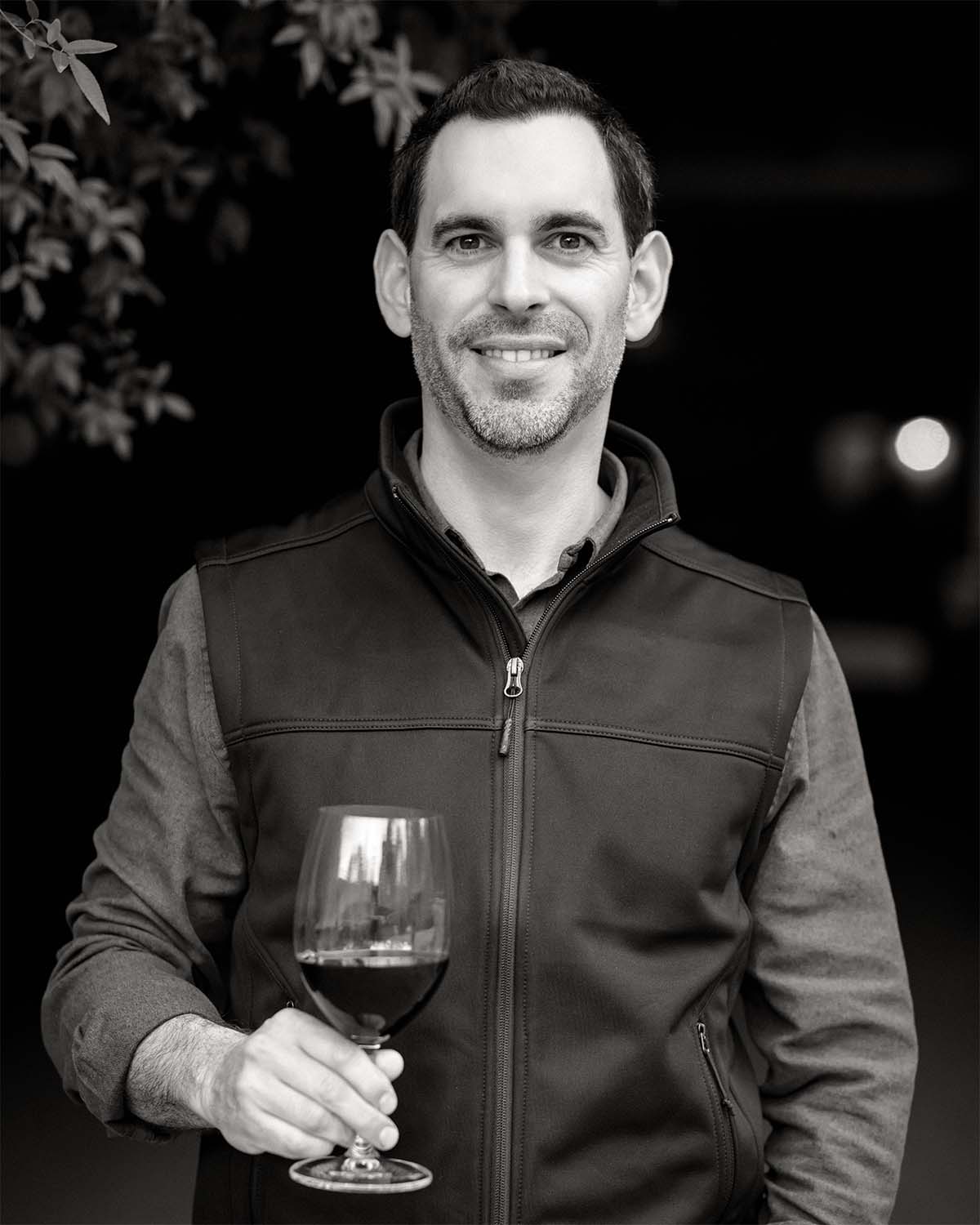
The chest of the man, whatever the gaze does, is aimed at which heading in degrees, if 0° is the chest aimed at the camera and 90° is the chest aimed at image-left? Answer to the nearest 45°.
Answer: approximately 0°

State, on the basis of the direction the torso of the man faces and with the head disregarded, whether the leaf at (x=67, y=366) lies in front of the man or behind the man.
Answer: behind
